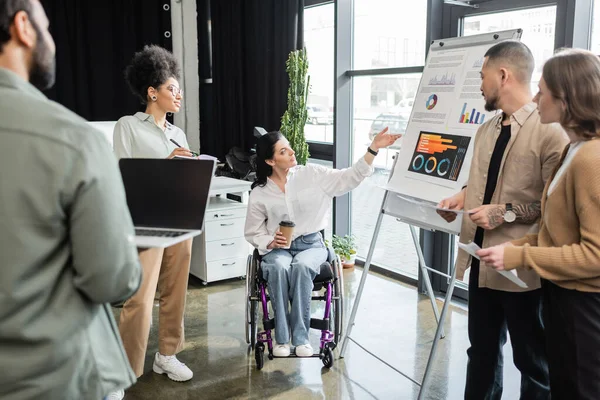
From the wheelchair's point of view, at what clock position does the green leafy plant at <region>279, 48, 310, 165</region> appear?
The green leafy plant is roughly at 6 o'clock from the wheelchair.

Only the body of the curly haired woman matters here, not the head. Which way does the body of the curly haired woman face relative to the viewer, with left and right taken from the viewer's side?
facing the viewer and to the right of the viewer

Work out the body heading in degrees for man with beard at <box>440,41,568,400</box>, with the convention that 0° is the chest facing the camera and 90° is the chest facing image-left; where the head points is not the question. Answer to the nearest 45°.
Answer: approximately 45°

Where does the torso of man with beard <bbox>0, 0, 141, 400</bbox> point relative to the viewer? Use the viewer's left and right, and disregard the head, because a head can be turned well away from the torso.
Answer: facing away from the viewer and to the right of the viewer

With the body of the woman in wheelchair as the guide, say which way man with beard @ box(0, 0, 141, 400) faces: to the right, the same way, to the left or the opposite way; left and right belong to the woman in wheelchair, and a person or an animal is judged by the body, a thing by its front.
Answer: the opposite way

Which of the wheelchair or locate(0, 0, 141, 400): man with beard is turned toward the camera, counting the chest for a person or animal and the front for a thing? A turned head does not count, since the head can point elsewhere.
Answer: the wheelchair

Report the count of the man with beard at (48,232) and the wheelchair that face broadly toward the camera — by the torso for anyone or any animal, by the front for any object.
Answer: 1

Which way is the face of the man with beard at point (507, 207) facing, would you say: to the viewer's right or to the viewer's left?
to the viewer's left

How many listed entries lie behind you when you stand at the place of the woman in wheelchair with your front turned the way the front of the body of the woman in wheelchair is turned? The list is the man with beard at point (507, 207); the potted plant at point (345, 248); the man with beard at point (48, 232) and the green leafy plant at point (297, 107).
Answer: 2

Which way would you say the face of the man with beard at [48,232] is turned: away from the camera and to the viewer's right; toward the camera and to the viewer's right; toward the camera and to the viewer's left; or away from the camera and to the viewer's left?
away from the camera and to the viewer's right

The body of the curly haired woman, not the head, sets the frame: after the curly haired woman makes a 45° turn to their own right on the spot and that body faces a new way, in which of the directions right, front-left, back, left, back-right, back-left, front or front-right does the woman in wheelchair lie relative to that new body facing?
left

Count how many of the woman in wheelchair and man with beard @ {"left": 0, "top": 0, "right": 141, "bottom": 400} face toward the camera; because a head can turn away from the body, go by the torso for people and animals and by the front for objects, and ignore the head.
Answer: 1

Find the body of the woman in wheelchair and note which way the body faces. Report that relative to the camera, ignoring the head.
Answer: toward the camera

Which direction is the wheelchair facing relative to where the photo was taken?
toward the camera

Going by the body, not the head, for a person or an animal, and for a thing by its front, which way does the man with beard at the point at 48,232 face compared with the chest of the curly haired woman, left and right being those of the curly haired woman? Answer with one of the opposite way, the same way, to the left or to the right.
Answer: to the left

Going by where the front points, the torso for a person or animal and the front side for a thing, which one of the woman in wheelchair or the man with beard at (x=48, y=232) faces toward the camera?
the woman in wheelchair
